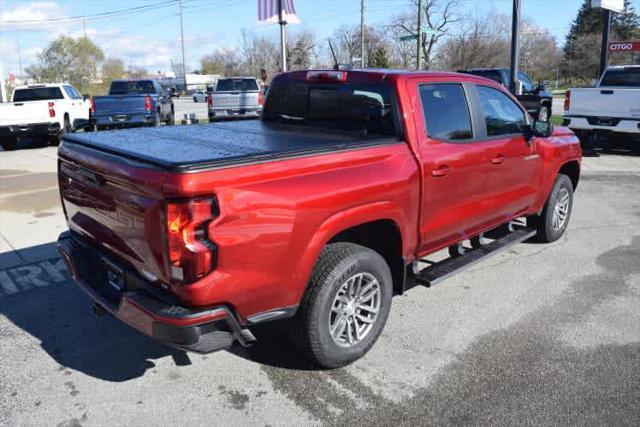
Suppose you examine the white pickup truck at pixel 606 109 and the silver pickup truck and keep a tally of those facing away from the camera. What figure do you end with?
2

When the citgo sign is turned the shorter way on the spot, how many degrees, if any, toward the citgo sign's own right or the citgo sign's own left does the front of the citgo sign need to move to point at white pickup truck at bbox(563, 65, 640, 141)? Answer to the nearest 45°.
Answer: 0° — it already faces it

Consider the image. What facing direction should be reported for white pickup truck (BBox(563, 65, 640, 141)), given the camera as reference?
facing away from the viewer

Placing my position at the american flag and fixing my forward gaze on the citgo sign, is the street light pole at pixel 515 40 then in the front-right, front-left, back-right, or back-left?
front-right

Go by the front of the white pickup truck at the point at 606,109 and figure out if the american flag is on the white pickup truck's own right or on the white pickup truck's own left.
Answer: on the white pickup truck's own left

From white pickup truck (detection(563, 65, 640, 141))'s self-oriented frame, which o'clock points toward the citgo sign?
The citgo sign is roughly at 12 o'clock from the white pickup truck.

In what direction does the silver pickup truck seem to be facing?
away from the camera

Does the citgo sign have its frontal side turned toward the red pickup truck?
yes

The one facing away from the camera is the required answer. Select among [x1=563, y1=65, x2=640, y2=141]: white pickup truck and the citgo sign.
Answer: the white pickup truck

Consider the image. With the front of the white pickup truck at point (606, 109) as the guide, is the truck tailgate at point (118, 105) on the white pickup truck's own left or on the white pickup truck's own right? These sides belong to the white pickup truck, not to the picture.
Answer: on the white pickup truck's own left

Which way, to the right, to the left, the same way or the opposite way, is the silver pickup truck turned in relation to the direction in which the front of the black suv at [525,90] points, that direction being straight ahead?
to the left

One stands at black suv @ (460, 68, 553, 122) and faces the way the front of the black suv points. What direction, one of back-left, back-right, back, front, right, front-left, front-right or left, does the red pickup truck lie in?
back-right

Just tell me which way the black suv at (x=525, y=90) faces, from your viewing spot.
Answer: facing away from the viewer and to the right of the viewer
